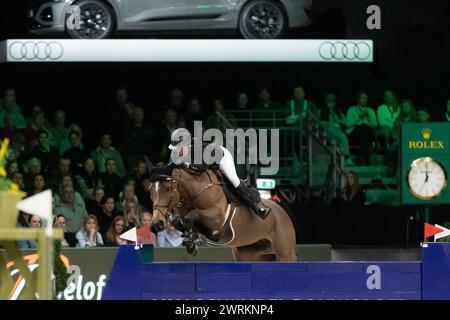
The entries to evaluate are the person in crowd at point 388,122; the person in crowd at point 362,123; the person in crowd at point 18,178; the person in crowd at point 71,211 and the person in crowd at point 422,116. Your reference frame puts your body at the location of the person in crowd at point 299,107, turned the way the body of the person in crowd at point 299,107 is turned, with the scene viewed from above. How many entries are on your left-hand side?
3

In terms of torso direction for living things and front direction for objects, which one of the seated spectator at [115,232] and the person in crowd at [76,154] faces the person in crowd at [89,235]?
the person in crowd at [76,154]

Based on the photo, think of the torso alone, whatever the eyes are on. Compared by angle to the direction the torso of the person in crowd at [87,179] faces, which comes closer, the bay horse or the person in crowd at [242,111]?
the bay horse

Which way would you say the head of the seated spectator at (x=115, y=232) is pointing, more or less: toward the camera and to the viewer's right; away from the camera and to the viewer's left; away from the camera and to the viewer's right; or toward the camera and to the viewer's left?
toward the camera and to the viewer's right

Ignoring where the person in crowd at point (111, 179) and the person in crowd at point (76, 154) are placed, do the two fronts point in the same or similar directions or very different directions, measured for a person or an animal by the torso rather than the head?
same or similar directions

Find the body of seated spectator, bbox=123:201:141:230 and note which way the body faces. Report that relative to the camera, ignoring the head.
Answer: toward the camera

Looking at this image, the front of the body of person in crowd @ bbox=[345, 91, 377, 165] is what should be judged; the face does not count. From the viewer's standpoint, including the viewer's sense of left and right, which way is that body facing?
facing the viewer

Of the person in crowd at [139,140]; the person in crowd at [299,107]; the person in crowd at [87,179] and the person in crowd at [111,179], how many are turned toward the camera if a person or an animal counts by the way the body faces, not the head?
4

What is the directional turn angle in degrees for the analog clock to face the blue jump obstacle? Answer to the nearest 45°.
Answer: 0° — it already faces it

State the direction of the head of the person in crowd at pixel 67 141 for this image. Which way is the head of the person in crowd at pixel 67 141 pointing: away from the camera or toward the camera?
toward the camera

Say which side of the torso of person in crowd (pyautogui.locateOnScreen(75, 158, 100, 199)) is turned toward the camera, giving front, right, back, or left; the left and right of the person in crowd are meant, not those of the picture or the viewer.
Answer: front

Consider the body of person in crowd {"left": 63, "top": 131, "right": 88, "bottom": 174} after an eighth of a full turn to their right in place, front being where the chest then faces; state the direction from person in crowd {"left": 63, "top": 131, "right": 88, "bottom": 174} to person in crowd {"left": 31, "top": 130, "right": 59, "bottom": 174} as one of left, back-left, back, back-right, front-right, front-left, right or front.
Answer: front-right

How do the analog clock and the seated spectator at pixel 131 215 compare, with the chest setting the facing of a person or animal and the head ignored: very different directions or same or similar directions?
same or similar directions

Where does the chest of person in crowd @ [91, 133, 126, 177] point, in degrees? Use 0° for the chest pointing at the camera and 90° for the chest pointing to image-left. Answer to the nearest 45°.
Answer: approximately 0°

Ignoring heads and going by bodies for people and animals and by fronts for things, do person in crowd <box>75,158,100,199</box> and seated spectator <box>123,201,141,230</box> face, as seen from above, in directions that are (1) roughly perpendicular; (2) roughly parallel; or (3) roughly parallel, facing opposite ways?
roughly parallel

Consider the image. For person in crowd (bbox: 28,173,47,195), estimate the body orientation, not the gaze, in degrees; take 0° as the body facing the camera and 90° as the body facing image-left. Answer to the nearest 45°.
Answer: approximately 0°
